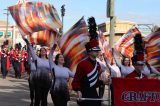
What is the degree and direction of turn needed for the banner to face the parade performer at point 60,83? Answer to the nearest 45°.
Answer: approximately 135° to its right

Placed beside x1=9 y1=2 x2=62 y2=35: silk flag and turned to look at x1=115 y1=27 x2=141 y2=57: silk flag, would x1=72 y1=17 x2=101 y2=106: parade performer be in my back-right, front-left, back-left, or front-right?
front-right

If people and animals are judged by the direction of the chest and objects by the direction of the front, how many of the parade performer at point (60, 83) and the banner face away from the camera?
0

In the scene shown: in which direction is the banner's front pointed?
toward the camera

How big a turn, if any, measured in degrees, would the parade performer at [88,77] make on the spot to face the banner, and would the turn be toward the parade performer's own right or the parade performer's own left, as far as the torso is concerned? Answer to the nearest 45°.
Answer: approximately 45° to the parade performer's own left

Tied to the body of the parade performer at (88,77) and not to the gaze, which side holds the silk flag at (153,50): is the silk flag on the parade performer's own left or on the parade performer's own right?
on the parade performer's own left
